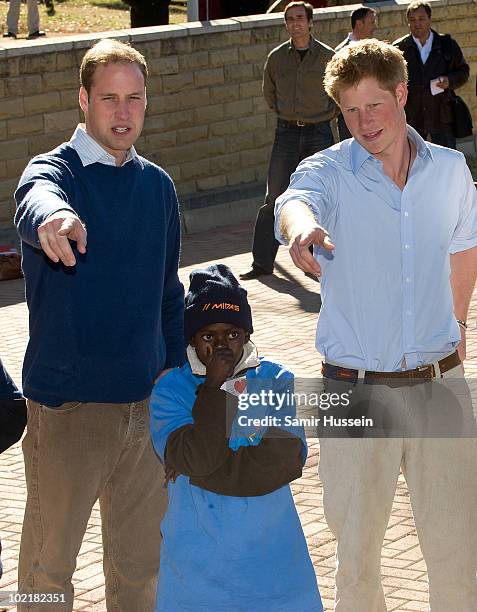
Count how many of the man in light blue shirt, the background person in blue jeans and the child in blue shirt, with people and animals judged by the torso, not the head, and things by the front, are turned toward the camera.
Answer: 3

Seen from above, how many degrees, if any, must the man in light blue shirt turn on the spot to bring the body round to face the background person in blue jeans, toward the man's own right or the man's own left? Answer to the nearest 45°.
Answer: approximately 180°

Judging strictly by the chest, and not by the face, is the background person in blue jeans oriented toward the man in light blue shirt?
yes

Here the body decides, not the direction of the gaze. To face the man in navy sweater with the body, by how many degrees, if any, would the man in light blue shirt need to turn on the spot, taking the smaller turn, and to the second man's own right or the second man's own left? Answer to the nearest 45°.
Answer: approximately 90° to the second man's own right

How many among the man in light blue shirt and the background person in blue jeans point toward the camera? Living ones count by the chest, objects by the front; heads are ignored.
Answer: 2

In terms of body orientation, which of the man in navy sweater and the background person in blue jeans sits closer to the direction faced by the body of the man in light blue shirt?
the man in navy sweater

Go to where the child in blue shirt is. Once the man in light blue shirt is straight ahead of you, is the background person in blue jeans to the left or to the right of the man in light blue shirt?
left

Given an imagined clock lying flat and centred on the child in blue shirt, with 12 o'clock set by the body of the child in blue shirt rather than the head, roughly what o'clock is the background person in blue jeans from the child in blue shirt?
The background person in blue jeans is roughly at 6 o'clock from the child in blue shirt.

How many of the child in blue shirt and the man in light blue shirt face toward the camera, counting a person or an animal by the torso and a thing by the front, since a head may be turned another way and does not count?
2

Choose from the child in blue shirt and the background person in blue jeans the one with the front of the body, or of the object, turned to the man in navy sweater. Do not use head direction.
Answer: the background person in blue jeans

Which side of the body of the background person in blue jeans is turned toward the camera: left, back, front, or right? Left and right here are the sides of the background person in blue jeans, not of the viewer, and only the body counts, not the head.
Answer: front

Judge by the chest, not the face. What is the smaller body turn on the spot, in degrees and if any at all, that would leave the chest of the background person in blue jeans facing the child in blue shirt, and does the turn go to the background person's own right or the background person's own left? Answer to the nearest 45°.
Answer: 0° — they already face them

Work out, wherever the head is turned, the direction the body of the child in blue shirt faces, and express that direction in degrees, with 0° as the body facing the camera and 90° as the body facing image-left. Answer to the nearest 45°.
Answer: approximately 0°
